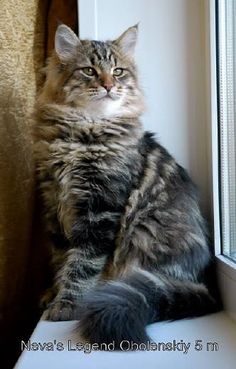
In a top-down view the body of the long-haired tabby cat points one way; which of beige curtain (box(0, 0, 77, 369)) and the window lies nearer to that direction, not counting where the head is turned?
the beige curtain

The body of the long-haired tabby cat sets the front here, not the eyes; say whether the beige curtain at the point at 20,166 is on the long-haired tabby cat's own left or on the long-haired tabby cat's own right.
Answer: on the long-haired tabby cat's own right

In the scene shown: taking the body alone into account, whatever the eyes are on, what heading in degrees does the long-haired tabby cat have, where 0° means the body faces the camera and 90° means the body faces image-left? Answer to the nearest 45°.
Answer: approximately 45°

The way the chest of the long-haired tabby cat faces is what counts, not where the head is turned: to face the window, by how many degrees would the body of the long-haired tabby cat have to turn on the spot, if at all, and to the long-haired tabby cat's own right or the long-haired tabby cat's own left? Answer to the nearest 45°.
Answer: approximately 135° to the long-haired tabby cat's own left
